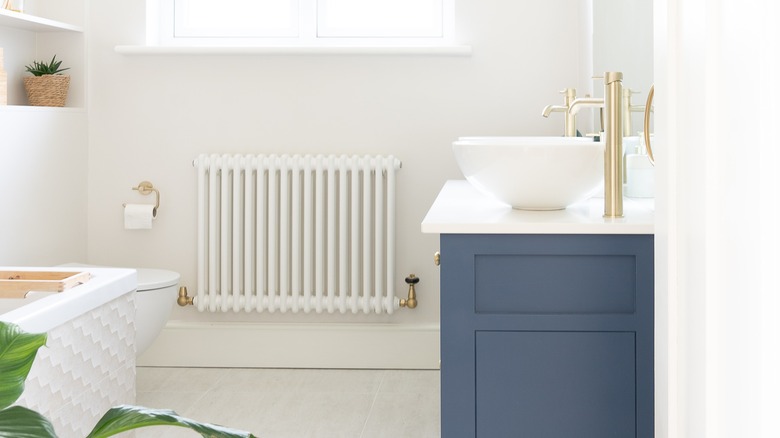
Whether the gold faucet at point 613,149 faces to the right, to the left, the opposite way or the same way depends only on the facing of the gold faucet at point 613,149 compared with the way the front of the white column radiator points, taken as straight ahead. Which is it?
to the right

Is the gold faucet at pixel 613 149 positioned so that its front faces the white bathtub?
yes

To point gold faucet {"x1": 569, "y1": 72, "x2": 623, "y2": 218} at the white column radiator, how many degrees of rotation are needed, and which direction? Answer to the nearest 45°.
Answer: approximately 45° to its right

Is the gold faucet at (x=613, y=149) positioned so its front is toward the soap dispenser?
no

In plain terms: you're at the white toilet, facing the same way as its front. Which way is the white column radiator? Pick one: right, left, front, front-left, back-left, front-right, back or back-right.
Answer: front-left

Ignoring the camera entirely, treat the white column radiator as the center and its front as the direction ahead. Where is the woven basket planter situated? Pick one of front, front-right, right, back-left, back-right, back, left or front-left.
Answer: right

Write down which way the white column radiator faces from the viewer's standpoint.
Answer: facing the viewer

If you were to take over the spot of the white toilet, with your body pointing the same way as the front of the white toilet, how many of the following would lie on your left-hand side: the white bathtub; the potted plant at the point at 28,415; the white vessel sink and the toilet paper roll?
1

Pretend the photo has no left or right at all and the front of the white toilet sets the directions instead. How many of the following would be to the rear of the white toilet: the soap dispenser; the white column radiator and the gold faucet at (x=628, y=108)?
0

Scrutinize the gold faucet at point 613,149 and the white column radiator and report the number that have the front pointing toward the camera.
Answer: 1
